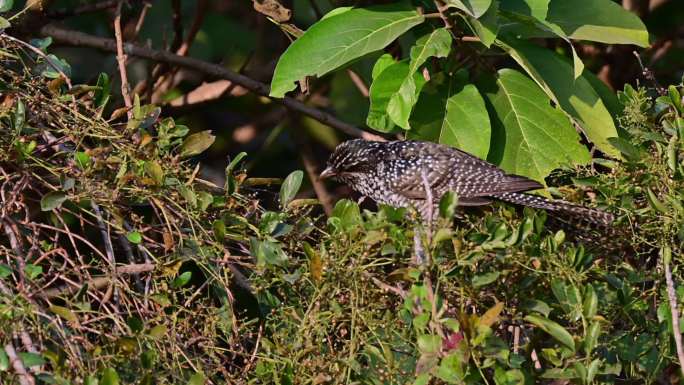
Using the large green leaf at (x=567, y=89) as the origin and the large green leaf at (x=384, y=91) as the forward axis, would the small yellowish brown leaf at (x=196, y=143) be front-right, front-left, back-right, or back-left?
front-left

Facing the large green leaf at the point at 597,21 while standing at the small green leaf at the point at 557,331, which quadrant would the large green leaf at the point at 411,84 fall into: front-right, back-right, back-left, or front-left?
front-left

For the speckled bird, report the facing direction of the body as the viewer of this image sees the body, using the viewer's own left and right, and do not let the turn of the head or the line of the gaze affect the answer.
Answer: facing to the left of the viewer

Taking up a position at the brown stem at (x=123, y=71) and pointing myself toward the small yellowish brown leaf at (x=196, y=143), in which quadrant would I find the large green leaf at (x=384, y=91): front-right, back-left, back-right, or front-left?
front-left

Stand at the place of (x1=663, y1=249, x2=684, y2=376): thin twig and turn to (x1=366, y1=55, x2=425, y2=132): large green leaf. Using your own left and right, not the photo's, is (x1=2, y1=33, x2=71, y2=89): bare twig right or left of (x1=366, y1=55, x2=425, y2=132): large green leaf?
left

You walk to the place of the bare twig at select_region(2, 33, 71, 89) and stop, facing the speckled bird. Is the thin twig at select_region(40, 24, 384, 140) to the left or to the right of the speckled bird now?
left

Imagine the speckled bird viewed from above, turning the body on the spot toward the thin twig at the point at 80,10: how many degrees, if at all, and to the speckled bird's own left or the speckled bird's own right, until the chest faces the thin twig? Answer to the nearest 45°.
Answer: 0° — it already faces it

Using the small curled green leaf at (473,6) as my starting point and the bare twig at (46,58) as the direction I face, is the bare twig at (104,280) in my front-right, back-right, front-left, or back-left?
front-left

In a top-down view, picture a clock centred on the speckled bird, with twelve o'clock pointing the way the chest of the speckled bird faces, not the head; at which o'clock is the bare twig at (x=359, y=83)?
The bare twig is roughly at 2 o'clock from the speckled bird.
